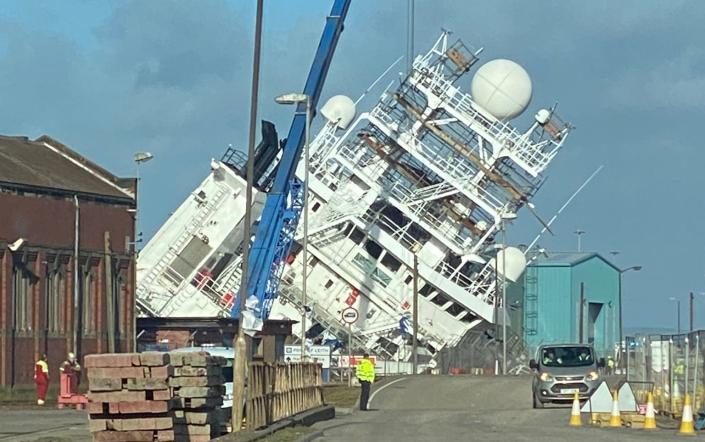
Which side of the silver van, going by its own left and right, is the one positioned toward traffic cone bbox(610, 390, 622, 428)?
front

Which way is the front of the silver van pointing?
toward the camera

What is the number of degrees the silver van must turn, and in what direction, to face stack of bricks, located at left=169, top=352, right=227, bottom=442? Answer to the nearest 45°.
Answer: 0° — it already faces it
